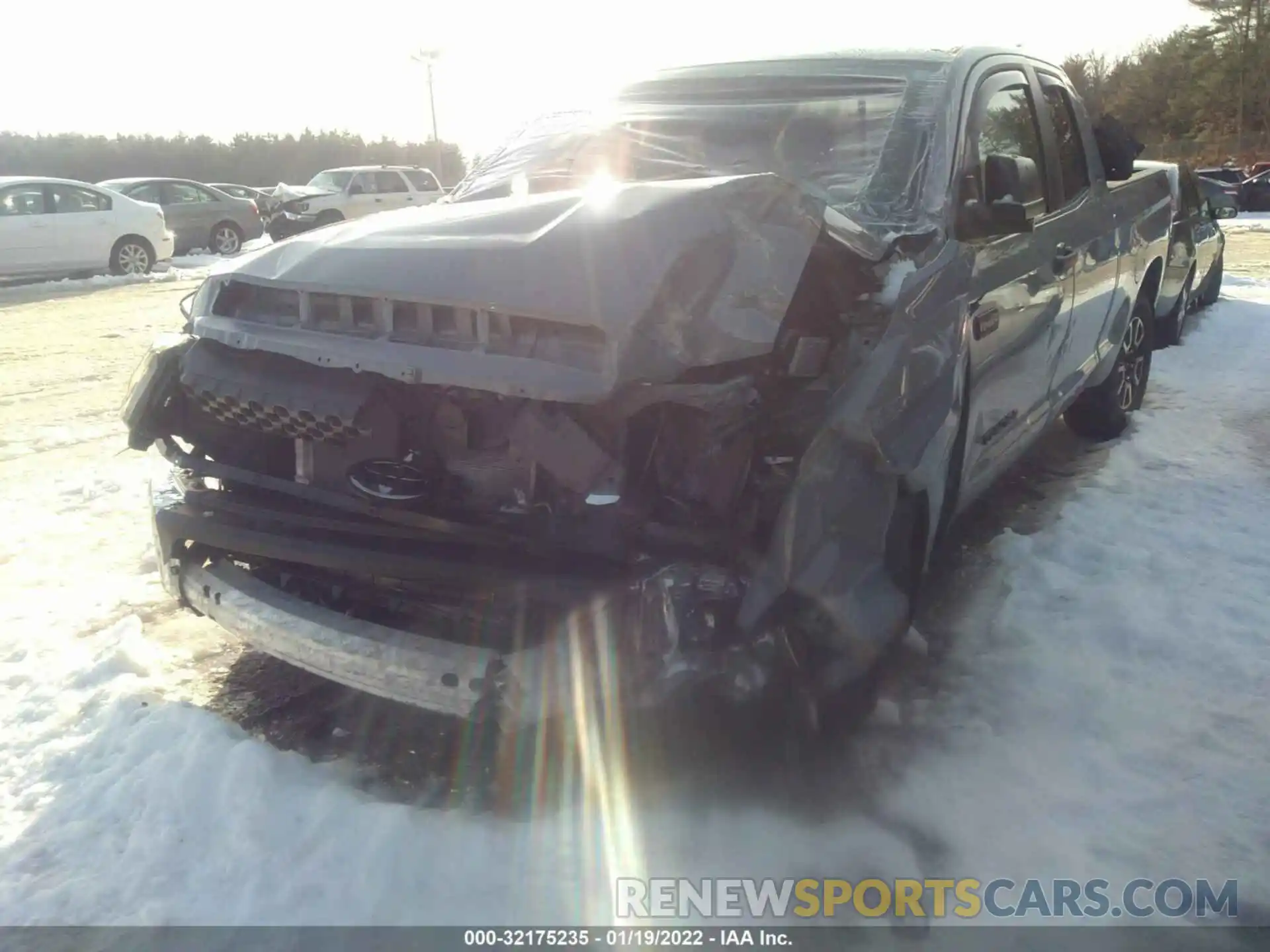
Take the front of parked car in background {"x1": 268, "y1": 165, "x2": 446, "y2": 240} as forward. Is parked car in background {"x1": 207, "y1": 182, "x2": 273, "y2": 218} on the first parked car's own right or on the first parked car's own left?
on the first parked car's own right

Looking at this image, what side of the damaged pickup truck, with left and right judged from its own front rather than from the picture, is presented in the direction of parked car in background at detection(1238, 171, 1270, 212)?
back

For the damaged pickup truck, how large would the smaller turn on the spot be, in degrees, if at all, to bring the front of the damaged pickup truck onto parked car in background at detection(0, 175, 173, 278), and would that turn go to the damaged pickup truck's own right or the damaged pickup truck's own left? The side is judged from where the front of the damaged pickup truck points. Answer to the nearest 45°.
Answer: approximately 90° to the damaged pickup truck's own right

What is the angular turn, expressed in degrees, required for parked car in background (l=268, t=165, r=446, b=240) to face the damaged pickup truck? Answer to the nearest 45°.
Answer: approximately 45° to its left

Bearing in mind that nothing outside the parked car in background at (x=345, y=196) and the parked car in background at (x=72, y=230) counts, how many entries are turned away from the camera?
0

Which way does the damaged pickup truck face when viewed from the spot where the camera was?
facing the viewer and to the left of the viewer

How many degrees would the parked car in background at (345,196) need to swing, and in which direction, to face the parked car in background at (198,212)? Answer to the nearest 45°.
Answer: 0° — it already faces it

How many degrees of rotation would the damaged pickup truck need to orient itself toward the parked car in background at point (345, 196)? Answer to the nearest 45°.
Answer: approximately 135° to its right

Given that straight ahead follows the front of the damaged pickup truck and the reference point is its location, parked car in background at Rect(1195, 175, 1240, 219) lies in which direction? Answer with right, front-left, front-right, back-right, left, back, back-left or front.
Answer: back

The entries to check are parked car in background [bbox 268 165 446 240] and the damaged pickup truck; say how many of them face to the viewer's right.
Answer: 0
